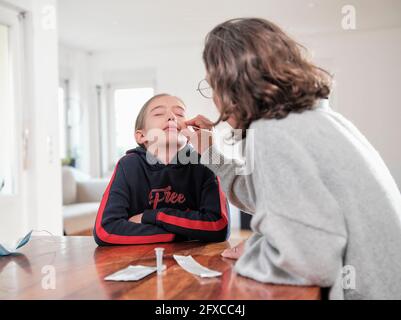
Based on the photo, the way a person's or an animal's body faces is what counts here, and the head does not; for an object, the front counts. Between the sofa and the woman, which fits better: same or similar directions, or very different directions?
very different directions

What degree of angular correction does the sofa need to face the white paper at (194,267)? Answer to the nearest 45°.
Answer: approximately 45° to its right

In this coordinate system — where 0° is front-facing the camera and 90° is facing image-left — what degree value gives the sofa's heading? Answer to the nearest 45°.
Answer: approximately 315°

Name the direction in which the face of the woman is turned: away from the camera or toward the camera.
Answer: away from the camera

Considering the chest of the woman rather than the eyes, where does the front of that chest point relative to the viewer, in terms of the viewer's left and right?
facing away from the viewer and to the left of the viewer
